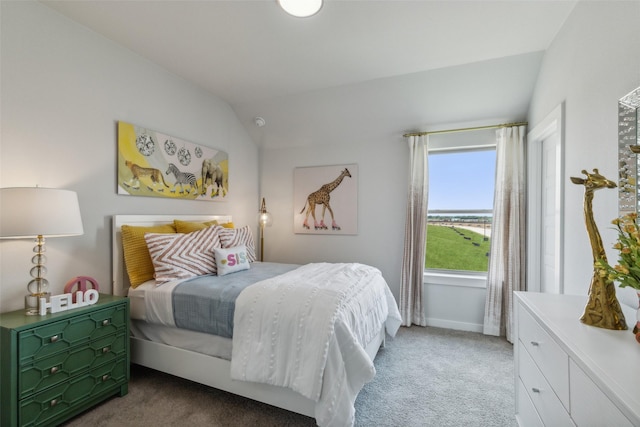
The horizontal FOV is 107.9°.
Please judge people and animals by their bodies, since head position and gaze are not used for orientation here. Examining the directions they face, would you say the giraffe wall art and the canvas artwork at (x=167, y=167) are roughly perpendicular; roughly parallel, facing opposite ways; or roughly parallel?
roughly perpendicular

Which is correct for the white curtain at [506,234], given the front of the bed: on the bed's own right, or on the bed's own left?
on the bed's own left

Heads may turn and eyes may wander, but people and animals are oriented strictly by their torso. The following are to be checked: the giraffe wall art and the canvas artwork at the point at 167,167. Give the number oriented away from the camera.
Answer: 0

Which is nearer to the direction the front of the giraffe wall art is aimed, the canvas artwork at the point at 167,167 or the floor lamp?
the canvas artwork

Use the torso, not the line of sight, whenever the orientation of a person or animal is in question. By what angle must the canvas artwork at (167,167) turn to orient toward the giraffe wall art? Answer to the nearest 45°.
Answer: approximately 45° to its left

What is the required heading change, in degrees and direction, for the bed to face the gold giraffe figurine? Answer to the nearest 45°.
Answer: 0° — it already faces it

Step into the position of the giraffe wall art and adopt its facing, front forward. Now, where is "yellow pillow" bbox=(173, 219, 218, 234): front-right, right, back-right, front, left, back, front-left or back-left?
front-right
